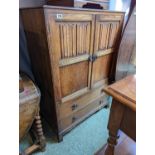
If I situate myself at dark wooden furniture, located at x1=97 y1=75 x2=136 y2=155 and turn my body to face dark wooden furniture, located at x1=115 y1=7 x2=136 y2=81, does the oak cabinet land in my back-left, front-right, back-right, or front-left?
front-left

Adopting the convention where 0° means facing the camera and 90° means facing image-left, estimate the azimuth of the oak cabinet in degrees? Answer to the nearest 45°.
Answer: approximately 315°

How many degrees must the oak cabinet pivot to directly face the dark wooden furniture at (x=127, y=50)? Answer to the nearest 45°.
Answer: approximately 90° to its left
